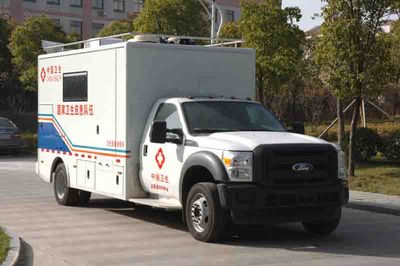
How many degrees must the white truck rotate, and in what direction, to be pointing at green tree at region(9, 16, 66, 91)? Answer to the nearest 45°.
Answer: approximately 135° to its left

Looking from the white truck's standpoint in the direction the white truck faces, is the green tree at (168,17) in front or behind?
behind

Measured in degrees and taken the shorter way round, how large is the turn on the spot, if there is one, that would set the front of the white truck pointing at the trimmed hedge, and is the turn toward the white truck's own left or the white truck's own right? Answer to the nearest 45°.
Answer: approximately 90° to the white truck's own left

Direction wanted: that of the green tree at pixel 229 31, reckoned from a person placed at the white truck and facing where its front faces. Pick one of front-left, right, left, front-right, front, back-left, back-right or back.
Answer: back-left

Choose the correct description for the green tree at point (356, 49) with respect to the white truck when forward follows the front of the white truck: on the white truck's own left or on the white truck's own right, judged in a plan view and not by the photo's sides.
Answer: on the white truck's own left

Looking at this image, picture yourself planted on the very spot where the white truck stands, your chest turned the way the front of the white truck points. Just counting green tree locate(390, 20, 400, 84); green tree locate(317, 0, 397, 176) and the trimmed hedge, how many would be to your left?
3

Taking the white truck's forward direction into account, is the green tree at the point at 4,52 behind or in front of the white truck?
behind

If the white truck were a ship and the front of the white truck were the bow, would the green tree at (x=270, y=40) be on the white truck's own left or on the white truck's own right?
on the white truck's own left

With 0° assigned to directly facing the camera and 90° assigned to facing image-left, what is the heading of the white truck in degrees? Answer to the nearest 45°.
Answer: approximately 315°

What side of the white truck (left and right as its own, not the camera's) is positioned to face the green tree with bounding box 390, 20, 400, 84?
left
